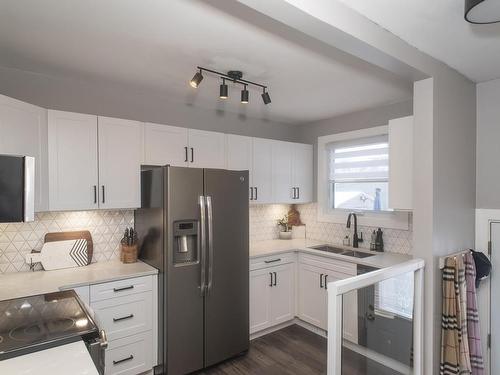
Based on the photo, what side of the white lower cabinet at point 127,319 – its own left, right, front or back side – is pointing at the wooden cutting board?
back

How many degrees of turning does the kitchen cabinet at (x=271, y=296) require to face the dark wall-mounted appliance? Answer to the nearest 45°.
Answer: approximately 90° to its right

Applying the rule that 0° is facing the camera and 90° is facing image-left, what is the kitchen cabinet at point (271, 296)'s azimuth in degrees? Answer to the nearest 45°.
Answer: approximately 315°

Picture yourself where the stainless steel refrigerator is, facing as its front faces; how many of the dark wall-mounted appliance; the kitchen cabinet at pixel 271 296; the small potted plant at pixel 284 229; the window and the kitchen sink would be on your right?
1

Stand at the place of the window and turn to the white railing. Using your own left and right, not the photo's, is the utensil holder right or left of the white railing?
right

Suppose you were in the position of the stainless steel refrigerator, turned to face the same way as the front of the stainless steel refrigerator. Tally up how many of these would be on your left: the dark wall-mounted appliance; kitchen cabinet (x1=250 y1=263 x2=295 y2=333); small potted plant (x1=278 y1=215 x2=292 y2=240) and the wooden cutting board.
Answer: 2

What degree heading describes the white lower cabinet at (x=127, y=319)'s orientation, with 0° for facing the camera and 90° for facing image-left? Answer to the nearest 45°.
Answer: approximately 315°

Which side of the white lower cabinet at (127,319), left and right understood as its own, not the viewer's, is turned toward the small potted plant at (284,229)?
left

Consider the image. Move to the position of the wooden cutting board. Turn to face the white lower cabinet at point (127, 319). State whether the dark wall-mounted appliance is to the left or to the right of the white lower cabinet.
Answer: right

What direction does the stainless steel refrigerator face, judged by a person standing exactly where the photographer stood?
facing the viewer and to the right of the viewer

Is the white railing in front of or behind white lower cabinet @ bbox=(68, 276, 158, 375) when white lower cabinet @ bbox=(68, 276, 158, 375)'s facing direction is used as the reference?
in front

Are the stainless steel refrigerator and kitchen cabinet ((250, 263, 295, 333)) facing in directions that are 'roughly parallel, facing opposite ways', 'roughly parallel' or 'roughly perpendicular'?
roughly parallel
